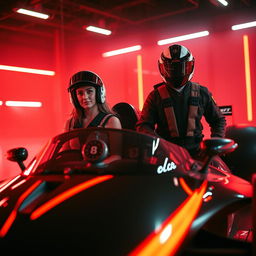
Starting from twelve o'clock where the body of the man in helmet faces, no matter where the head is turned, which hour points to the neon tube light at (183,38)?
The neon tube light is roughly at 6 o'clock from the man in helmet.

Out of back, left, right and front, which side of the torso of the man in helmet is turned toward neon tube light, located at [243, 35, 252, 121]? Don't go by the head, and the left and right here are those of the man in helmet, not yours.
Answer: back

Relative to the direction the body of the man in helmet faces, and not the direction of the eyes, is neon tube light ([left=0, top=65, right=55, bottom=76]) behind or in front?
behind

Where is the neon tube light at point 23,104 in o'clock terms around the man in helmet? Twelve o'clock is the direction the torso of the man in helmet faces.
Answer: The neon tube light is roughly at 5 o'clock from the man in helmet.

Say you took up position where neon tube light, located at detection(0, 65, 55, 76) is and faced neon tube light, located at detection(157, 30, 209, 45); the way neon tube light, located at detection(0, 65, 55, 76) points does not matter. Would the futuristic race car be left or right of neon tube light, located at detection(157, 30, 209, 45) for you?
right

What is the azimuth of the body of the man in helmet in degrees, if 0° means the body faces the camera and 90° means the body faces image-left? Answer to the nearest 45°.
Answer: approximately 0°

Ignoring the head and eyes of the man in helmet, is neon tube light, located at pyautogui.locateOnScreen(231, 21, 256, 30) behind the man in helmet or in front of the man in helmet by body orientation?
behind

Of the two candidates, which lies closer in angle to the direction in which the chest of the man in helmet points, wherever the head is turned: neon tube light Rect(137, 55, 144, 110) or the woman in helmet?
the woman in helmet

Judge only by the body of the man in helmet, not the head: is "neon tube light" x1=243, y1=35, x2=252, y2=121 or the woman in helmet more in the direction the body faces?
the woman in helmet

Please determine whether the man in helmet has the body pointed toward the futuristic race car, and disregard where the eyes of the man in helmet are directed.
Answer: yes

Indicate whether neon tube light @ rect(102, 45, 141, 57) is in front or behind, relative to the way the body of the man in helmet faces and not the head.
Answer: behind
